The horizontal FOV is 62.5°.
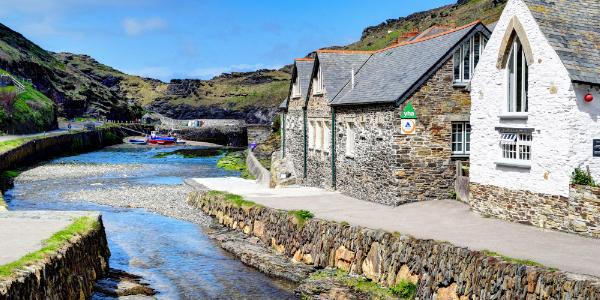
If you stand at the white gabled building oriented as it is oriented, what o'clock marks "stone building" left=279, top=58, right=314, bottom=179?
The stone building is roughly at 3 o'clock from the white gabled building.

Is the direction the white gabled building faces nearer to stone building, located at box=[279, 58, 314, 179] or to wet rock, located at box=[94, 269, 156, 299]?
the wet rock

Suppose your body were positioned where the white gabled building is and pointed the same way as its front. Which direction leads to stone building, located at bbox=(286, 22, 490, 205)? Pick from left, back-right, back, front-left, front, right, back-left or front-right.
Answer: right

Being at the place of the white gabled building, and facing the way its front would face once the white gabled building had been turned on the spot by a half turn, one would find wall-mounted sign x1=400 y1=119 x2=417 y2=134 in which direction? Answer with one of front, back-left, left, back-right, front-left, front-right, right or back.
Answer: left

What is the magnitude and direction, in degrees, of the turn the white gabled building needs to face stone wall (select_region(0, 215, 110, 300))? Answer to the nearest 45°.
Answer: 0° — it already faces it

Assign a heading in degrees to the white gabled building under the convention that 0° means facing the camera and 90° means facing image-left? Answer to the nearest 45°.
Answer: approximately 45°
